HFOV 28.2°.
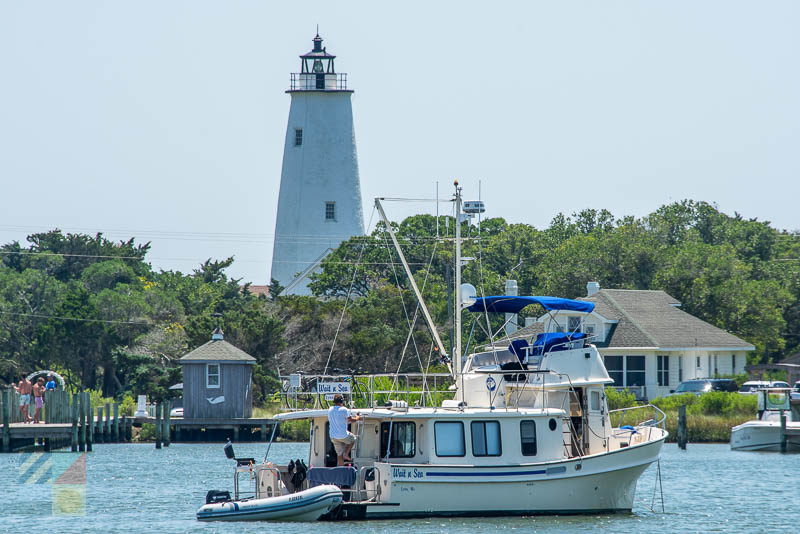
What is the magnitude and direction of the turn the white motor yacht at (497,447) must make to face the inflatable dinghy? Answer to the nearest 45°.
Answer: approximately 135° to its right

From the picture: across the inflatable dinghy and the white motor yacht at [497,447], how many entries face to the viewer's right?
2

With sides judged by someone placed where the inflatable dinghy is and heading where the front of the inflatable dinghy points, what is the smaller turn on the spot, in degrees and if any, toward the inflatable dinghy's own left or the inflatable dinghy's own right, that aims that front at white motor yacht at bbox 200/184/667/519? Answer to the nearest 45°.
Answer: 0° — it already faces it

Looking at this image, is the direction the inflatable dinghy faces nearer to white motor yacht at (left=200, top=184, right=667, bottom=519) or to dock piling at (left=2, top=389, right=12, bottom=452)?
the white motor yacht

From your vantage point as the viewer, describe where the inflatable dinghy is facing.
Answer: facing to the right of the viewer

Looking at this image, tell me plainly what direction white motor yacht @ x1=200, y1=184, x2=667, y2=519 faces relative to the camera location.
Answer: facing to the right of the viewer

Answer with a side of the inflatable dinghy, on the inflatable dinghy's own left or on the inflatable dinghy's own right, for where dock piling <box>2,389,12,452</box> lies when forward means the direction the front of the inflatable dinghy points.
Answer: on the inflatable dinghy's own left

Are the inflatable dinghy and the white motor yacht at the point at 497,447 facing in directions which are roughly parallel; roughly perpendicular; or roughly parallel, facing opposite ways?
roughly parallel
